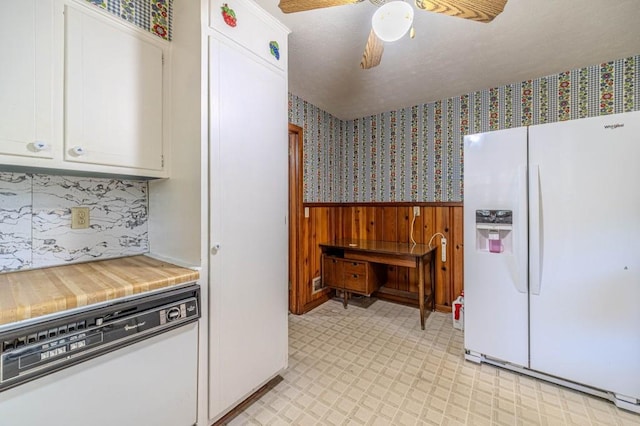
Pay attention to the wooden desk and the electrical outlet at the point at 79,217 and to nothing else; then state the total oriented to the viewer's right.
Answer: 0

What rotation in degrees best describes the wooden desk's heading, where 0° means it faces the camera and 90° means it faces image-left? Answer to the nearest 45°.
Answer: approximately 45°

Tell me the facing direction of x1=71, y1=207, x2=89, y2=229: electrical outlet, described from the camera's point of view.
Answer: facing the viewer

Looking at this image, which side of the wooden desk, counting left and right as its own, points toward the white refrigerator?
left

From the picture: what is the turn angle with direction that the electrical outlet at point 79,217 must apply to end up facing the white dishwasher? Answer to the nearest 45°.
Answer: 0° — it already faces it

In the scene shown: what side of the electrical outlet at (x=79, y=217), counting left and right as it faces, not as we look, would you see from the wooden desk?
left

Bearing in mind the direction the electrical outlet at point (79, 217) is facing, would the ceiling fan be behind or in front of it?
in front

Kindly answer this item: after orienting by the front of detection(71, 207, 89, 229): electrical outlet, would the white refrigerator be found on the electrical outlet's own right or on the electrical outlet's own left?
on the electrical outlet's own left

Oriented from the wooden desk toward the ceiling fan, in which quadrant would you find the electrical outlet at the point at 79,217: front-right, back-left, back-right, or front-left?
front-right

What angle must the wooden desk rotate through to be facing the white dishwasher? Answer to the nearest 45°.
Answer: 0° — it already faces it
